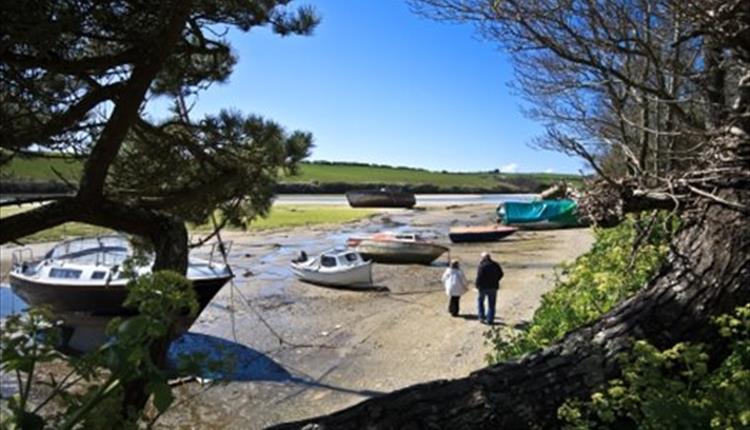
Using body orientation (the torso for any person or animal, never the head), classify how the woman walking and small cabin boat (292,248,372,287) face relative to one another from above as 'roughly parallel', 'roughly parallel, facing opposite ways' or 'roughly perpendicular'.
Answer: roughly perpendicular

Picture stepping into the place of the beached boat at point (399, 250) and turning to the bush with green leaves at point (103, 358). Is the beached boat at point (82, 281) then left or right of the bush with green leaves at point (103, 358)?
right

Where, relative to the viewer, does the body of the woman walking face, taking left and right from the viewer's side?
facing away from the viewer

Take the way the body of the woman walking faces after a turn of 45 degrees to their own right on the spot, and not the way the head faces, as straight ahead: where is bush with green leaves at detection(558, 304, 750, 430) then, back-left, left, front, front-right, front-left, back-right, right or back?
back-right

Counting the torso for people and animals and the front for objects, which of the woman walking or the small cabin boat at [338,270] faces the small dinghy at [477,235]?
the woman walking

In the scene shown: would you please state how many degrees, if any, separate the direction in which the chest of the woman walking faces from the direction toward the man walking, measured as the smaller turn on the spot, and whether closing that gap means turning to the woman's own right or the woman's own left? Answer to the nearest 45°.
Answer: approximately 135° to the woman's own right
